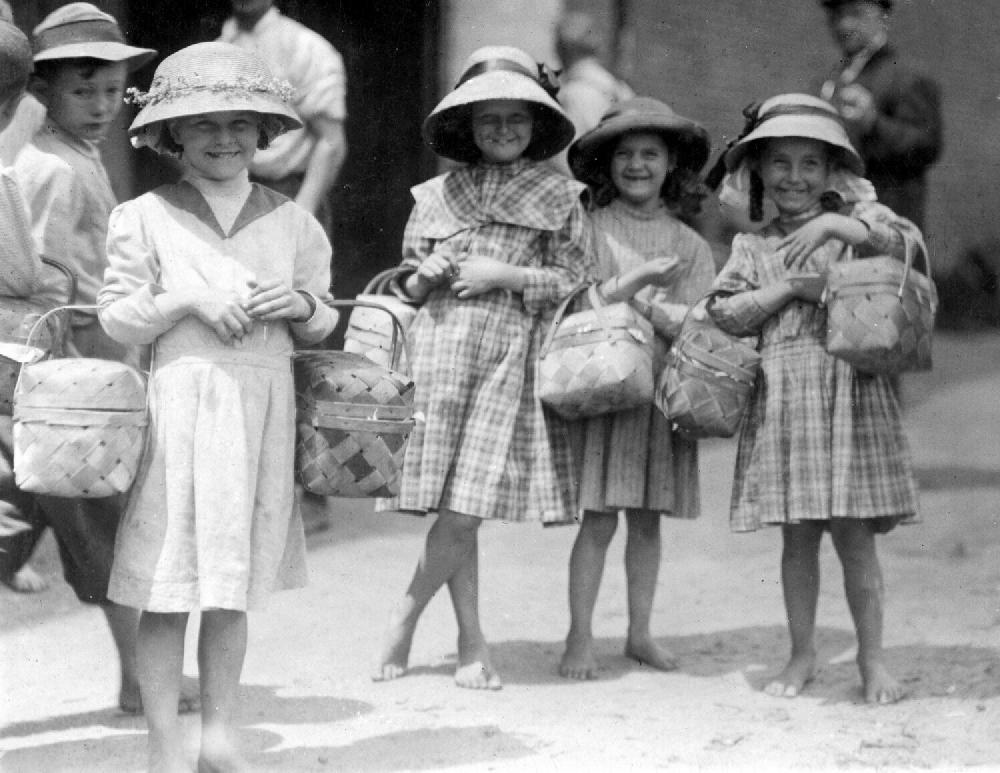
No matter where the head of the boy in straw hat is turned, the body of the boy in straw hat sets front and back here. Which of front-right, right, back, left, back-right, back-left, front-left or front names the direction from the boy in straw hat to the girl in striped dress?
front-left

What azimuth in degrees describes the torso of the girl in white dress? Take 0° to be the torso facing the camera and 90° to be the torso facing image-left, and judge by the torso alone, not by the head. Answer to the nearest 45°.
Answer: approximately 0°

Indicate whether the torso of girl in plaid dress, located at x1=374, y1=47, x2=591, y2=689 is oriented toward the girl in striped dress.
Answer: no

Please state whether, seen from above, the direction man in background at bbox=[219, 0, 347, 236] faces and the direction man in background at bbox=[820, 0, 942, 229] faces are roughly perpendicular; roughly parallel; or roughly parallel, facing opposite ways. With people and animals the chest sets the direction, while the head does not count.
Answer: roughly parallel

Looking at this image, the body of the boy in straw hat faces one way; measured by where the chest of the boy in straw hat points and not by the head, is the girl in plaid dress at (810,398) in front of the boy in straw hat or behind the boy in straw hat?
in front

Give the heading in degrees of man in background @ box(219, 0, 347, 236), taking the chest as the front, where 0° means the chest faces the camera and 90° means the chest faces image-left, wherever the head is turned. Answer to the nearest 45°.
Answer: approximately 45°

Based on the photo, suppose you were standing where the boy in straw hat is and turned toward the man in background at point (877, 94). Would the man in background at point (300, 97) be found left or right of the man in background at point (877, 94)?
left

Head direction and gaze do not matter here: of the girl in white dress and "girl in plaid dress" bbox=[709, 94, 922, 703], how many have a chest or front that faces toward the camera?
2

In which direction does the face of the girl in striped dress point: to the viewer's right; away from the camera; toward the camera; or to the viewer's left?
toward the camera

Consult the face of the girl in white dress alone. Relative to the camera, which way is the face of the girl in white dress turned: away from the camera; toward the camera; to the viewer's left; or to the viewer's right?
toward the camera

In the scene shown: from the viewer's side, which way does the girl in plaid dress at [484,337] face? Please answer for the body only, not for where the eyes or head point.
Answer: toward the camera

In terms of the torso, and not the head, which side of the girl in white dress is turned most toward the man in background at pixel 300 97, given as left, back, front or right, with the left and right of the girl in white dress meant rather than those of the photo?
back

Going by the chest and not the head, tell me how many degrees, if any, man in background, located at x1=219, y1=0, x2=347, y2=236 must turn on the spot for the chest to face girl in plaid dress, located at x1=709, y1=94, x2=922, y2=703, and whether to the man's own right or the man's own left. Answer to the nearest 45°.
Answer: approximately 90° to the man's own left

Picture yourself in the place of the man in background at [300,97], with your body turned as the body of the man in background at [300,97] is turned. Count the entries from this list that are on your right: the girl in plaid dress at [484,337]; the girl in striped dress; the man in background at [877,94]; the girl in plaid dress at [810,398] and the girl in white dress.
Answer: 0

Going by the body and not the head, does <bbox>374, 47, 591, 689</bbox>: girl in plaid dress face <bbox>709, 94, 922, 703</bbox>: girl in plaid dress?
no

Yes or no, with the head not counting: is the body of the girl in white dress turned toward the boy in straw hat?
no

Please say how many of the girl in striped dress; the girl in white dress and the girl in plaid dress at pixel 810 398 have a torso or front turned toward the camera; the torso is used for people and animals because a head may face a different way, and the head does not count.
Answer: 3

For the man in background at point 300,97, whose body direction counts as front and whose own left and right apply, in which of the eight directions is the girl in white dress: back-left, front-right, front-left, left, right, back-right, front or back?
front-left

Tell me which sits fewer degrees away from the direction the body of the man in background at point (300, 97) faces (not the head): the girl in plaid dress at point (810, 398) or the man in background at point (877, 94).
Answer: the girl in plaid dress

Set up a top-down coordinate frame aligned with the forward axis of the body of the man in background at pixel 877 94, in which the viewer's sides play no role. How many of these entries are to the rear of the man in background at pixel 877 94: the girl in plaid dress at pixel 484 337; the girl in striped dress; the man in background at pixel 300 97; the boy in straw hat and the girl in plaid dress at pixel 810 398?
0

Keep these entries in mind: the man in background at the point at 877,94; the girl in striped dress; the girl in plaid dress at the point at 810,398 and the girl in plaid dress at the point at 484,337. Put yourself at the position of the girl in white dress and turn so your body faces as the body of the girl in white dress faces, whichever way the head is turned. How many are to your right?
0
